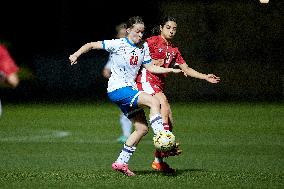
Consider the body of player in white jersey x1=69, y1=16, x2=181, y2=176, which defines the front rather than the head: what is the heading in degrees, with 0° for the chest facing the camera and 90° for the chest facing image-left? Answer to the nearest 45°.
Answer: approximately 315°

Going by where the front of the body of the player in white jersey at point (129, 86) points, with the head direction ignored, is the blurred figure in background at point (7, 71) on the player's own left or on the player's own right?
on the player's own right

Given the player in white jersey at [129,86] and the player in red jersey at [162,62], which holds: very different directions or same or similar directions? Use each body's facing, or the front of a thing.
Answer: same or similar directions

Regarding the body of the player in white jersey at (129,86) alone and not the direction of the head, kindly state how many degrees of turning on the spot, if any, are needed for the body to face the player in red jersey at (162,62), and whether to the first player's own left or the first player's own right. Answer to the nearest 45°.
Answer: approximately 90° to the first player's own left

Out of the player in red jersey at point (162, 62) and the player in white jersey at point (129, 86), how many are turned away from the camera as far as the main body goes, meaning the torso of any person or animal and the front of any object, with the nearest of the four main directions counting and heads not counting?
0

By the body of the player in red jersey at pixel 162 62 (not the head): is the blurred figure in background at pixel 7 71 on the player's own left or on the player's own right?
on the player's own right
